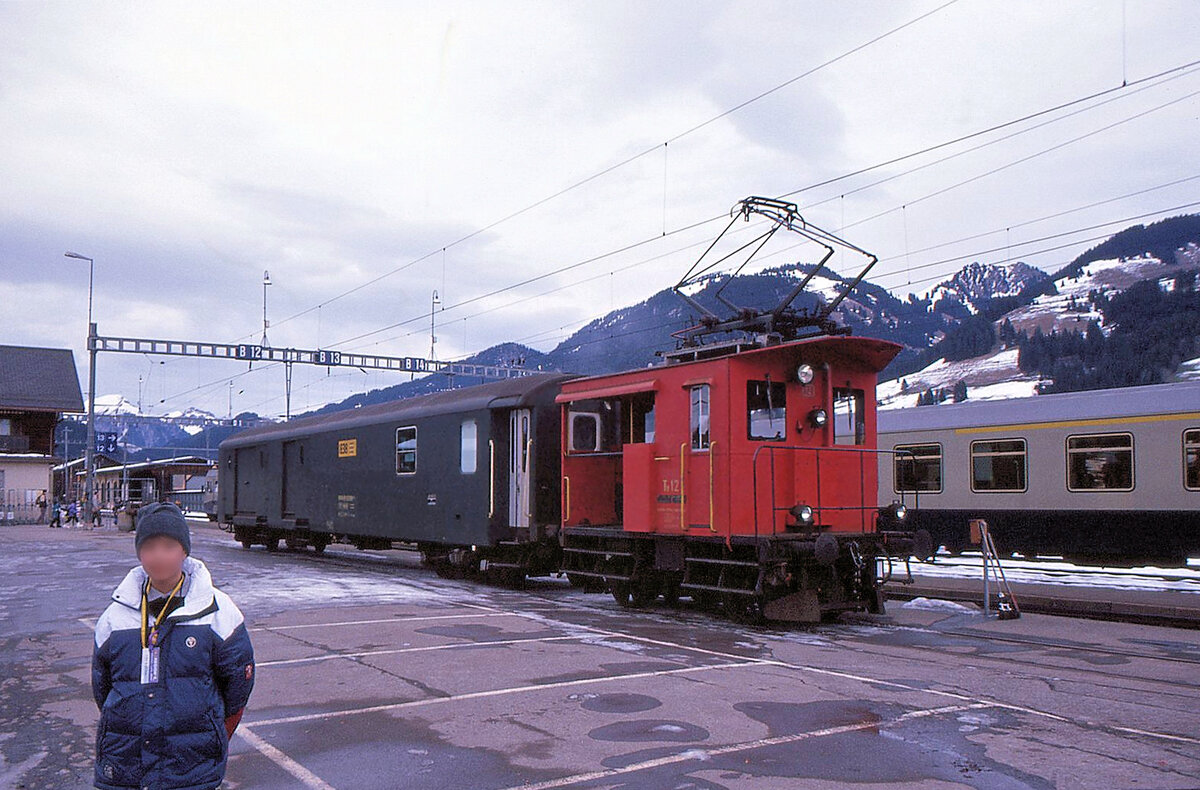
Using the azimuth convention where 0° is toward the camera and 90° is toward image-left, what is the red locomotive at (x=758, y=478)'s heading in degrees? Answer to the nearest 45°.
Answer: approximately 315°

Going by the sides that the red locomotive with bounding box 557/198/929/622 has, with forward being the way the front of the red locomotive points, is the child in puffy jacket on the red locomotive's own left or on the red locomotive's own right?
on the red locomotive's own right

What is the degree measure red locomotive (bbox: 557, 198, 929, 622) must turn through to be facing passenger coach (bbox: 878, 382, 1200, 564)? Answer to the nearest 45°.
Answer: approximately 90° to its left

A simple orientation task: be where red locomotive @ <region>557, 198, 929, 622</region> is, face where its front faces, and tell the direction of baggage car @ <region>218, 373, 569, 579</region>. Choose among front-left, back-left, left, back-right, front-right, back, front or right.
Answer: back

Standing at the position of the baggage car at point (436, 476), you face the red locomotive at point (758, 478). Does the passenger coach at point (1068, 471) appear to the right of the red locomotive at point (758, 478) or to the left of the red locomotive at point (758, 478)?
left
